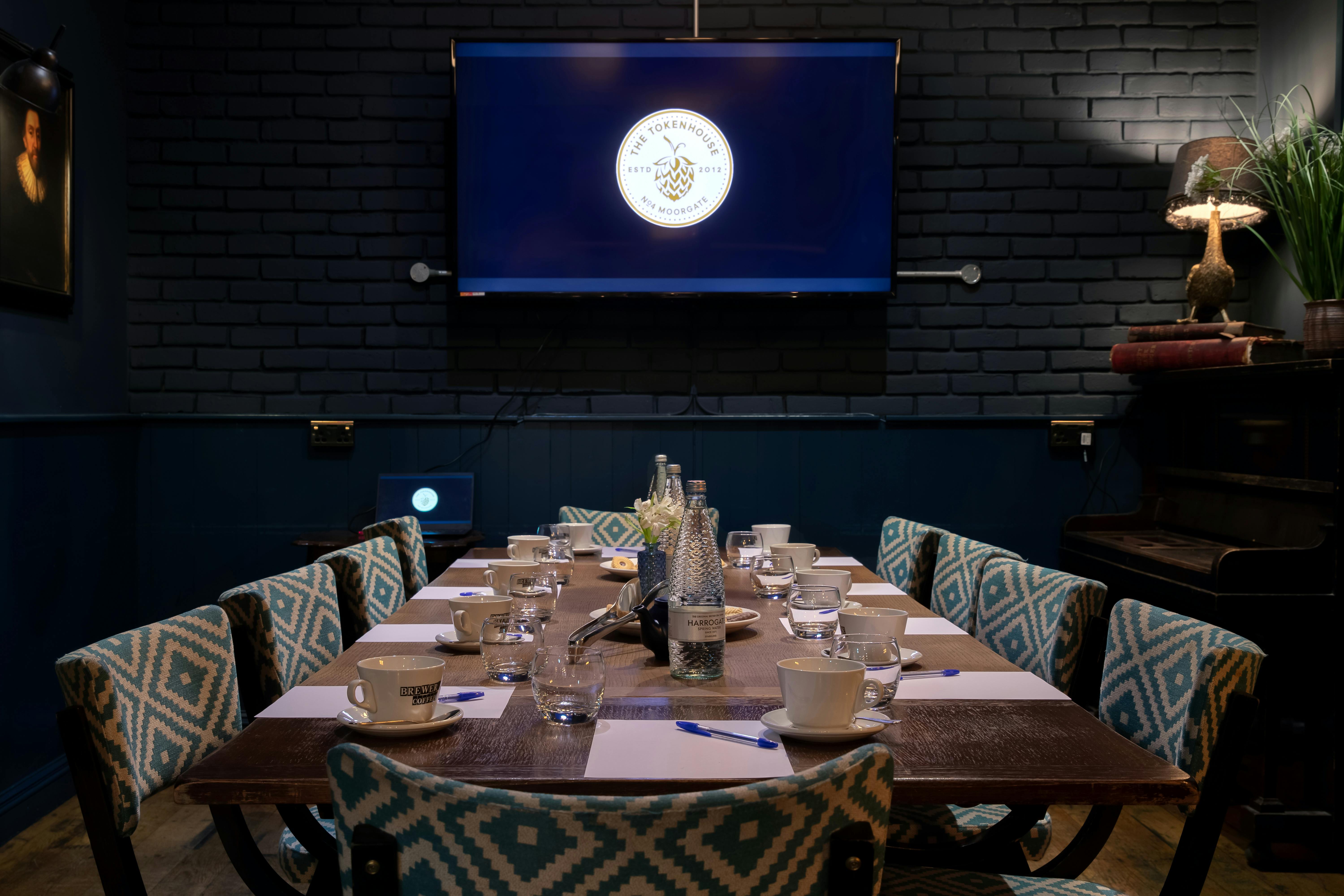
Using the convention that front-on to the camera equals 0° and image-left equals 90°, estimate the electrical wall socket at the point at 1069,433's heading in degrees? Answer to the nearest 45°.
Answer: approximately 0°

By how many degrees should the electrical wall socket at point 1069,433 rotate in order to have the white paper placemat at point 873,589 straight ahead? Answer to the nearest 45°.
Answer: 0° — it already faces it

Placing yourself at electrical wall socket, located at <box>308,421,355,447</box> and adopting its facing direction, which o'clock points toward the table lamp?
The table lamp is roughly at 10 o'clock from the electrical wall socket.

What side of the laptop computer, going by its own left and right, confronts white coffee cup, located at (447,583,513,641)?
front

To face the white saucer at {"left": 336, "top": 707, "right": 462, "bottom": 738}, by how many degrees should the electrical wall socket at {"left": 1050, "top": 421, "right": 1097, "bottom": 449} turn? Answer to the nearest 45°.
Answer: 0° — it already faces it

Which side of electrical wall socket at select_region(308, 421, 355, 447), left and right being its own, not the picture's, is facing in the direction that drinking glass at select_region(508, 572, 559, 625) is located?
front

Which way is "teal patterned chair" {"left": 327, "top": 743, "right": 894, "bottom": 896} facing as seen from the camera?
away from the camera

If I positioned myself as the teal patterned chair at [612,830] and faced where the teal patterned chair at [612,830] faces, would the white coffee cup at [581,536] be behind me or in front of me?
in front

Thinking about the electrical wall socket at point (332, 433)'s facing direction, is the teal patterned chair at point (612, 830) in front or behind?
in front

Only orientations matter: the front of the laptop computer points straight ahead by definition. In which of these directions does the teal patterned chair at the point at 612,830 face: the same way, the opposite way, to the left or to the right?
the opposite way

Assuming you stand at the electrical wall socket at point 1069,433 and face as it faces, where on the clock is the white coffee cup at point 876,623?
The white coffee cup is roughly at 12 o'clock from the electrical wall socket.

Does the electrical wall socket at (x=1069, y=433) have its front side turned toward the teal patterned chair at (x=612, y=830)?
yes

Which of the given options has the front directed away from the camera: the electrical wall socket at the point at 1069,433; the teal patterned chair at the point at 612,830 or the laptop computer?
the teal patterned chair
